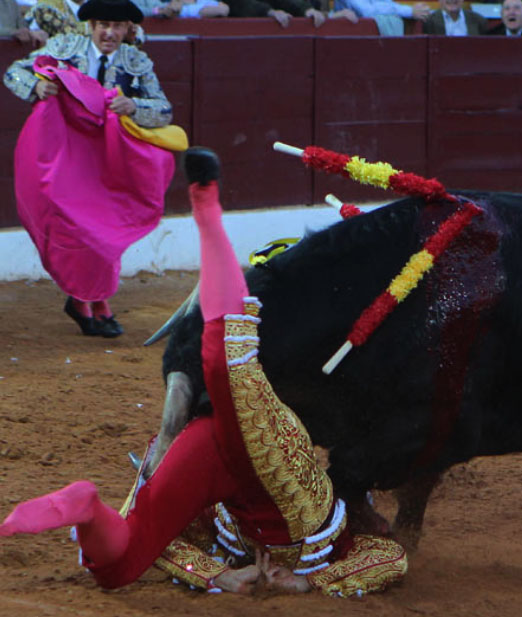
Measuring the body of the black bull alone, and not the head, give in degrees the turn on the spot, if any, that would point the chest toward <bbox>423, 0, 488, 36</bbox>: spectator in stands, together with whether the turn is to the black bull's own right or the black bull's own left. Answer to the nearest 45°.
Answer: approximately 90° to the black bull's own right

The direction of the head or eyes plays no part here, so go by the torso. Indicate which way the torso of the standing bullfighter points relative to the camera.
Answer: toward the camera

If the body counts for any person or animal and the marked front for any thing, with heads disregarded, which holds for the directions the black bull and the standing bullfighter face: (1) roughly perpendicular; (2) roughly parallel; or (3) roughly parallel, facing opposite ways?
roughly perpendicular

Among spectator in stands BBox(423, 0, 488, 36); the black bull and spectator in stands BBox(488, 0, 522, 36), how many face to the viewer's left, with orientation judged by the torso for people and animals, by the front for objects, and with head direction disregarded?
1

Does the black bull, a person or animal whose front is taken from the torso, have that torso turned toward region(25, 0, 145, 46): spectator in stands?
no

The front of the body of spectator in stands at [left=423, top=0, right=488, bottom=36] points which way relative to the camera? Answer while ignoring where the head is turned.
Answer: toward the camera

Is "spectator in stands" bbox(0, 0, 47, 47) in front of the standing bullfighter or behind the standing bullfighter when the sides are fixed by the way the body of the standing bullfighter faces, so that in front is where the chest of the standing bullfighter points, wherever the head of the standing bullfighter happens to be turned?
behind

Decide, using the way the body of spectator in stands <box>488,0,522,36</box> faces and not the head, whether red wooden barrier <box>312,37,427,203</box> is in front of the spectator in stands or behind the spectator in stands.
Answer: in front

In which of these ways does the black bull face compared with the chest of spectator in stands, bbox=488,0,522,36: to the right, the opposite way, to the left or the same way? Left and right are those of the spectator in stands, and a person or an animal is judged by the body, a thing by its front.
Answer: to the right

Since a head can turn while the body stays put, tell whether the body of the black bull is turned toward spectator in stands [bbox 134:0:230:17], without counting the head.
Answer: no

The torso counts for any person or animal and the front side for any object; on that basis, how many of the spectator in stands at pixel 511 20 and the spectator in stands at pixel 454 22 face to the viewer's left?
0

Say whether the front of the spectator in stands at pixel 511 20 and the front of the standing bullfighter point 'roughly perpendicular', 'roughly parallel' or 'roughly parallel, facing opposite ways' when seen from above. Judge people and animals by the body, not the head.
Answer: roughly parallel

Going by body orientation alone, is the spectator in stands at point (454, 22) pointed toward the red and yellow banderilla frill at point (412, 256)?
yes

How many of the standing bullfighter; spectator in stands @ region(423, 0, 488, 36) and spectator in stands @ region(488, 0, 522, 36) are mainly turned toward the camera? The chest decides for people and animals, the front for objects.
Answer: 3

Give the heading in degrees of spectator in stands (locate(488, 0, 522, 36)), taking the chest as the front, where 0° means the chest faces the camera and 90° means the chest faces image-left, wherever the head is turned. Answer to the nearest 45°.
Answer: approximately 0°

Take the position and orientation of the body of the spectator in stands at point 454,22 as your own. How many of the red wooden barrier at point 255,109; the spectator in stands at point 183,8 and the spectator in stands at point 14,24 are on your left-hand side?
0

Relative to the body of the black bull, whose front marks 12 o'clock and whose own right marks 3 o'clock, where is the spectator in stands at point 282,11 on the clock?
The spectator in stands is roughly at 3 o'clock from the black bull.

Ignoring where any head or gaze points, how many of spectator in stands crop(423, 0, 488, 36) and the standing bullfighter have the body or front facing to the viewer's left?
0

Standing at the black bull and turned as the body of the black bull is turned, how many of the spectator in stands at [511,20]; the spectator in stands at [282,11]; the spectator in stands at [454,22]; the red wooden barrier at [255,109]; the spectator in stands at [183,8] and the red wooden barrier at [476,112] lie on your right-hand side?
6

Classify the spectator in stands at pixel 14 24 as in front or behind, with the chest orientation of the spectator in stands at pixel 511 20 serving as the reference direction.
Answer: in front

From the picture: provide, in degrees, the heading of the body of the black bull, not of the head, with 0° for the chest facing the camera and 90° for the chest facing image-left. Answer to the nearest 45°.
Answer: approximately 90°
